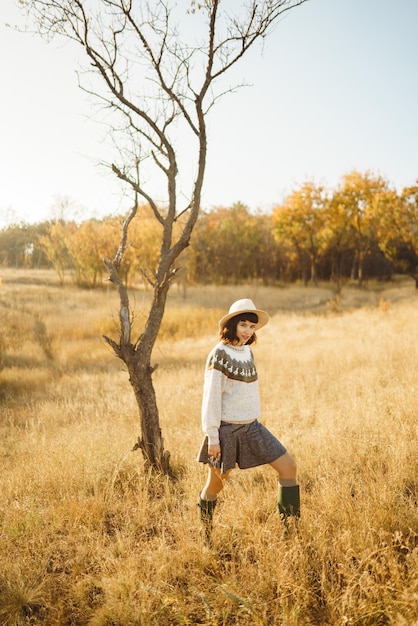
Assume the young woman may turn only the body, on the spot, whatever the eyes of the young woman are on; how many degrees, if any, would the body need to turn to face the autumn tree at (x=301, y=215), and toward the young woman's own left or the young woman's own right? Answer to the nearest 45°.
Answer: approximately 135° to the young woman's own left

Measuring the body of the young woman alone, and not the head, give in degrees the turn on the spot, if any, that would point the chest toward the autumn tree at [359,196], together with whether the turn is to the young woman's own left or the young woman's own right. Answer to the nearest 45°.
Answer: approximately 135° to the young woman's own left

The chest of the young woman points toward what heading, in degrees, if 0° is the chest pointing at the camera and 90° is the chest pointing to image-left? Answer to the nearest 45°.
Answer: approximately 315°

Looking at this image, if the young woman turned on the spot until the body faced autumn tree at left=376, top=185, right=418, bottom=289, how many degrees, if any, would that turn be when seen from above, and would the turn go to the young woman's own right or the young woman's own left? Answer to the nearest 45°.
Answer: approximately 135° to the young woman's own left
